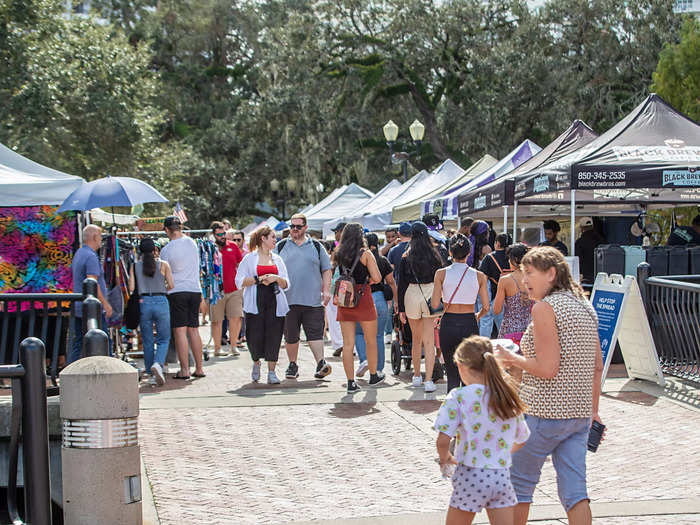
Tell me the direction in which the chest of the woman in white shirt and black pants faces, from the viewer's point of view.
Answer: toward the camera

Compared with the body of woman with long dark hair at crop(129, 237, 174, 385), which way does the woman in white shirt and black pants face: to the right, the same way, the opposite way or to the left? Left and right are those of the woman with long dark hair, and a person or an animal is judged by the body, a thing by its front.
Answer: the opposite way

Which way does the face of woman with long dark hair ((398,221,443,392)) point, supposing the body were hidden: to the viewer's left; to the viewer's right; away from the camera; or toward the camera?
away from the camera

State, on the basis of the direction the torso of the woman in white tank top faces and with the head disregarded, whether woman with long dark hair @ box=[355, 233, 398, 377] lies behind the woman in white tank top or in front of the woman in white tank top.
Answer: in front

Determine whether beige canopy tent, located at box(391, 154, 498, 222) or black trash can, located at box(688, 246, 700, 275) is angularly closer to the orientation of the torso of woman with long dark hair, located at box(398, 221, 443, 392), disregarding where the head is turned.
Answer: the beige canopy tent

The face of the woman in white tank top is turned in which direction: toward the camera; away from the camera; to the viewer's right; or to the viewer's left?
away from the camera

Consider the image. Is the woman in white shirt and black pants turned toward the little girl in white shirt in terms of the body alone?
yes

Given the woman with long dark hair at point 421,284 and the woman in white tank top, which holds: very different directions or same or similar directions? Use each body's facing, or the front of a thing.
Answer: same or similar directions

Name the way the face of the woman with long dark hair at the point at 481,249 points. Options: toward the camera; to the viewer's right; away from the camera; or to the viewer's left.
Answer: away from the camera

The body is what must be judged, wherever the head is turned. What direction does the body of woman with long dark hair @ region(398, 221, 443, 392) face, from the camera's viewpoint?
away from the camera

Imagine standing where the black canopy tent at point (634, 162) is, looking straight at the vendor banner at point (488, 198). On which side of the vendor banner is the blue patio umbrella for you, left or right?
left

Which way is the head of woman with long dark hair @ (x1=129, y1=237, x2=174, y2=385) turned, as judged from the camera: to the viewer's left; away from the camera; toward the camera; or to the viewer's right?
away from the camera

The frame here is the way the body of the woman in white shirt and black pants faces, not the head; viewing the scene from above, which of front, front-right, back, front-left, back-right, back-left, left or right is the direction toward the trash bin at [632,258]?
left

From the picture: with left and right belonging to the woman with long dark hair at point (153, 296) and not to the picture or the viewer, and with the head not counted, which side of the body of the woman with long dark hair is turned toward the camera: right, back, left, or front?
back

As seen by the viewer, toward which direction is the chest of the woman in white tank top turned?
away from the camera

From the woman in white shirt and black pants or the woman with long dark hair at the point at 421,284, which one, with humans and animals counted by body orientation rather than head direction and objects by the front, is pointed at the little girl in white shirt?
the woman in white shirt and black pants

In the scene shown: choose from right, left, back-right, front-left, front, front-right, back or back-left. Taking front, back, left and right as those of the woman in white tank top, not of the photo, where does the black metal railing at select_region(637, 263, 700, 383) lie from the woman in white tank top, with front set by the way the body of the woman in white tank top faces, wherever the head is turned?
front-right

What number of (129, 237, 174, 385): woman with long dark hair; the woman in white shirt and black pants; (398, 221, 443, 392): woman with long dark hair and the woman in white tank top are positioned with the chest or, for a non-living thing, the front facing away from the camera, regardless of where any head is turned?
3

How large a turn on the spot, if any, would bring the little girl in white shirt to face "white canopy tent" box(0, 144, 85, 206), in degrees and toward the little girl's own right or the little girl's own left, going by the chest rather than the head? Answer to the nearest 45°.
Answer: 0° — they already face it
